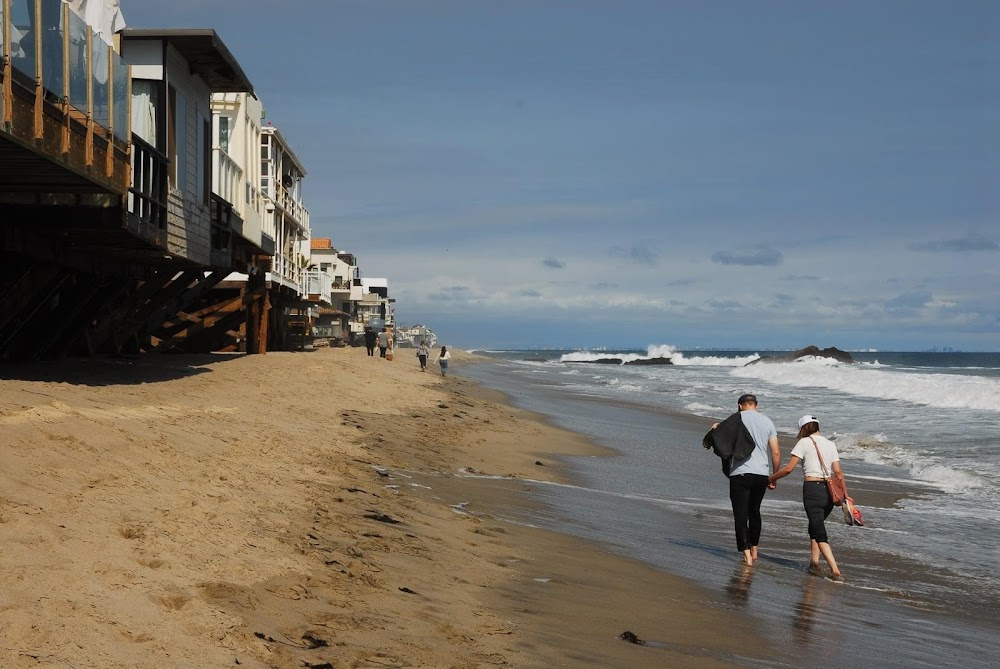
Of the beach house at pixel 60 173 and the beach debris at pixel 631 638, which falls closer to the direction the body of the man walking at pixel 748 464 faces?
the beach house

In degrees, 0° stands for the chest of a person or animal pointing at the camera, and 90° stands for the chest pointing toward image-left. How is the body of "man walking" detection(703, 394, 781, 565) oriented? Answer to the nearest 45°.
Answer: approximately 180°

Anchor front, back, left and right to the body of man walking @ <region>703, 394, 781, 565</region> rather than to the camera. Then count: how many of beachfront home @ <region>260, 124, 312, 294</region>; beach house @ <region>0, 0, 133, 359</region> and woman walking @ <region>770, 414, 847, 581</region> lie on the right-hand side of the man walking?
1

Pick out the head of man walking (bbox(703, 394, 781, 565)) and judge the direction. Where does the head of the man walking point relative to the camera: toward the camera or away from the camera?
away from the camera

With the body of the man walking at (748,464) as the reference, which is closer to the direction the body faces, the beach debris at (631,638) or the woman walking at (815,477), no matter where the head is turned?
the woman walking

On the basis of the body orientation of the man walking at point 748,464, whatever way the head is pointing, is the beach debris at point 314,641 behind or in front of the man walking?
behind

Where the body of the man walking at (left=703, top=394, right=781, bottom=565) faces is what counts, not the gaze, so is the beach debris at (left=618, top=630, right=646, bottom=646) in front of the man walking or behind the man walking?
behind

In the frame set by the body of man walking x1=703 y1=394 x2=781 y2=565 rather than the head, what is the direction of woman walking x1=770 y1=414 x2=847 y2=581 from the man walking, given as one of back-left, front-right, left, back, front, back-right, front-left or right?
right

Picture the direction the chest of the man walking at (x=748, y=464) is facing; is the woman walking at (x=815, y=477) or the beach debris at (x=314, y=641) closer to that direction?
the woman walking

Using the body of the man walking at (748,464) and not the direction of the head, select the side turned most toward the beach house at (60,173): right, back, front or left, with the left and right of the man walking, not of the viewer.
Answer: left

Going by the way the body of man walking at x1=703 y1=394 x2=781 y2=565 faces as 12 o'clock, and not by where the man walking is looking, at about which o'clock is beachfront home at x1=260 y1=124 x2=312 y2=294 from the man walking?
The beachfront home is roughly at 11 o'clock from the man walking.
